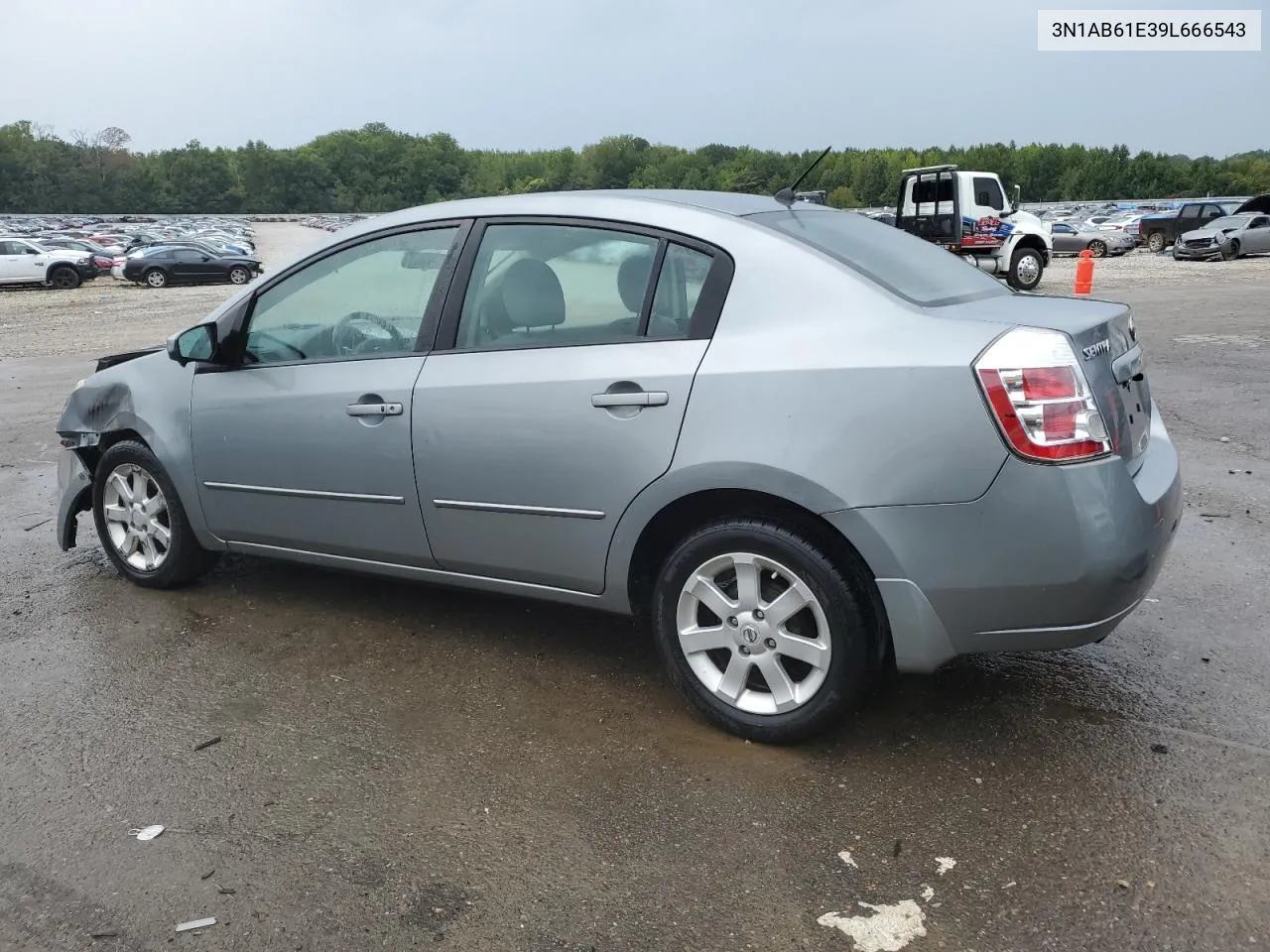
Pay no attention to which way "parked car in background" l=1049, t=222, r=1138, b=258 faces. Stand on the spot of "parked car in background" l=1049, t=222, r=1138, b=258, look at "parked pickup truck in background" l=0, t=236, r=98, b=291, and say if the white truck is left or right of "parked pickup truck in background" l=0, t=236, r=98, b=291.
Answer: left

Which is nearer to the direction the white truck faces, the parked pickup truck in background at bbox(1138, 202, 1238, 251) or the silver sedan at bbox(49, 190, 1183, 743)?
the parked pickup truck in background

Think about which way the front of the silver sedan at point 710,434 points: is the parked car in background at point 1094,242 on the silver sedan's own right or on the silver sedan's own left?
on the silver sedan's own right

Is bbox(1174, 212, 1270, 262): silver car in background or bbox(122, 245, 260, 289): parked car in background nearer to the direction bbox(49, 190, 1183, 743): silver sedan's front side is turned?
the parked car in background

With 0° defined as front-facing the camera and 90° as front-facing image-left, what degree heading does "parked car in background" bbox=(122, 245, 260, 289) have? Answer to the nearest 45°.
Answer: approximately 270°

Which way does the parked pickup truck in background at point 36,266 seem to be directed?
to the viewer's right

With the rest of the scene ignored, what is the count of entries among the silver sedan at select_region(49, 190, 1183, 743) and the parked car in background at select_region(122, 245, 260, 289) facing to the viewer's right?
1

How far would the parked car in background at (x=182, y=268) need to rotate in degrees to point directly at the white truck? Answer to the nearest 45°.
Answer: approximately 45° to its right

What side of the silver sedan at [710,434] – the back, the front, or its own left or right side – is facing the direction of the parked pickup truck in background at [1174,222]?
right
